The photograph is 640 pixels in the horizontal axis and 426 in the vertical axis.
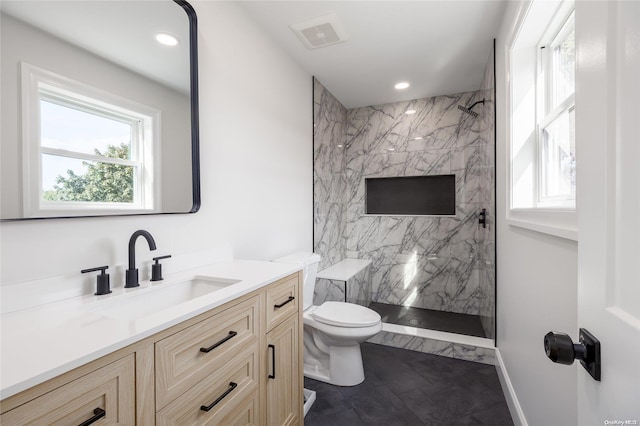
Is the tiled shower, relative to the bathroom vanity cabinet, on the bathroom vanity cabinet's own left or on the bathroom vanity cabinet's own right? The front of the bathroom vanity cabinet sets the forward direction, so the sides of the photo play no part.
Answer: on the bathroom vanity cabinet's own left

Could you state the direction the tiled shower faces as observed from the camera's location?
facing the viewer

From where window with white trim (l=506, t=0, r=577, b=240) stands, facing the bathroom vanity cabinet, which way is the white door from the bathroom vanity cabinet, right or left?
left

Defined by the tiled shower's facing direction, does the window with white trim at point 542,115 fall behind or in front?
in front

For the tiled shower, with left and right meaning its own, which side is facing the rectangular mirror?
front

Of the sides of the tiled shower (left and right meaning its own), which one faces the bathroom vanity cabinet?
front

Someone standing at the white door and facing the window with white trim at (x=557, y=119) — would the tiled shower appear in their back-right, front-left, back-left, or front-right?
front-left

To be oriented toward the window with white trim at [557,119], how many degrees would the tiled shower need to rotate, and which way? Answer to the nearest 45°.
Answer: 0° — it already faces it

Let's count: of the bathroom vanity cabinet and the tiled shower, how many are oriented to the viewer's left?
0

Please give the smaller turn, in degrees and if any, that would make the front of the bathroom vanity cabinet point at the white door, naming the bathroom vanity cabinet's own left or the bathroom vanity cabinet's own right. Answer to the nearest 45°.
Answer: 0° — it already faces it

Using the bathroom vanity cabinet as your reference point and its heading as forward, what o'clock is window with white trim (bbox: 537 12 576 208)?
The window with white trim is roughly at 11 o'clock from the bathroom vanity cabinet.

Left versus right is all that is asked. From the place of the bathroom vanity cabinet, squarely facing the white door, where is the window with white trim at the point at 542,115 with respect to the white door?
left

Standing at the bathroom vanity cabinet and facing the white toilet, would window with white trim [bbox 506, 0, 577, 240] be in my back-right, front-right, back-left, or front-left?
front-right

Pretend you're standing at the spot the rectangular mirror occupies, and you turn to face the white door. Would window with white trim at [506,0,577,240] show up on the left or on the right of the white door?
left

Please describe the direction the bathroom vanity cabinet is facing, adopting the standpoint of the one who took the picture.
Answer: facing the viewer and to the right of the viewer

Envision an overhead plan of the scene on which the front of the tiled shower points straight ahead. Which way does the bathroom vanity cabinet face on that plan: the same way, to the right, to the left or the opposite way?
to the left
